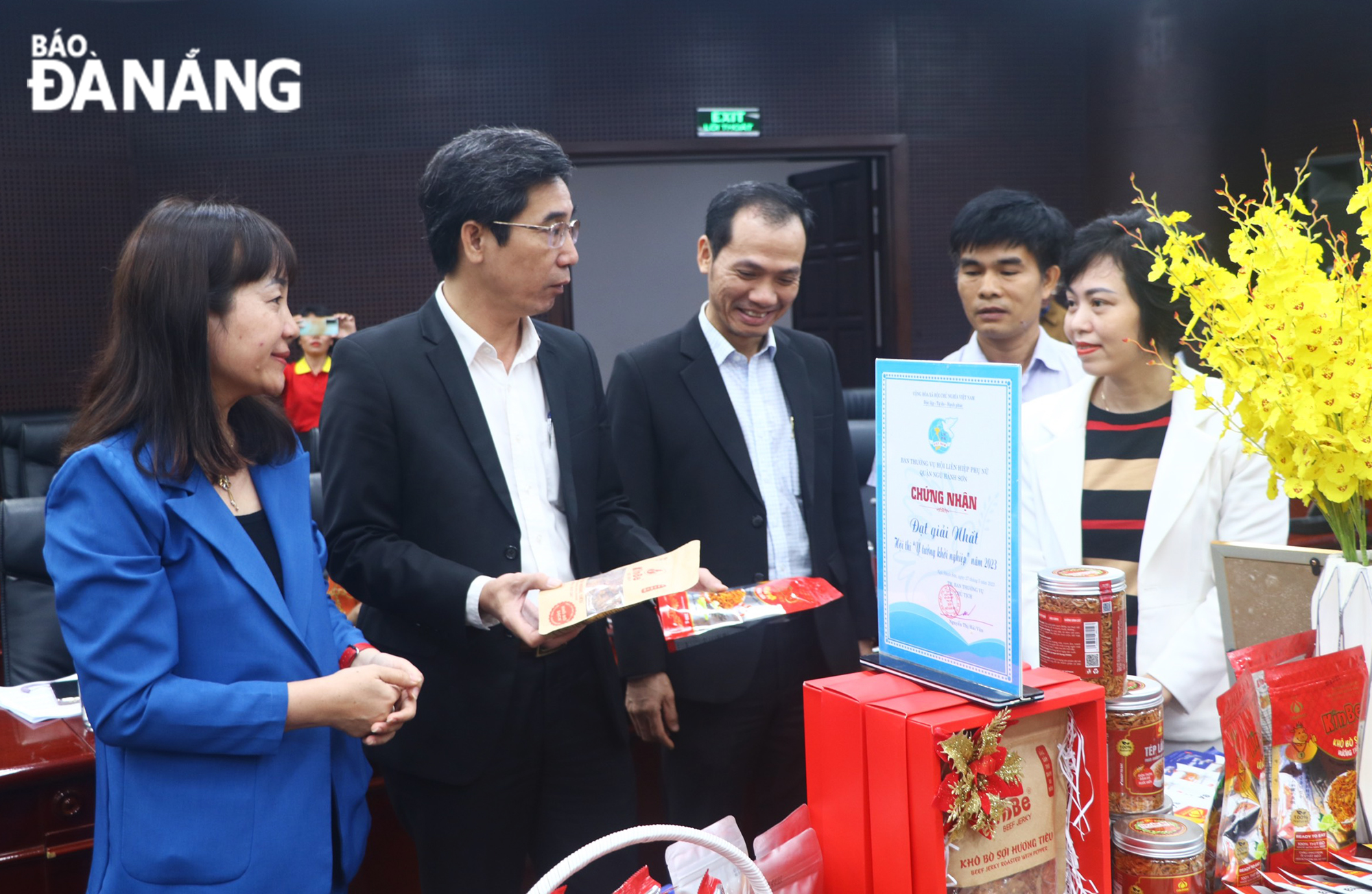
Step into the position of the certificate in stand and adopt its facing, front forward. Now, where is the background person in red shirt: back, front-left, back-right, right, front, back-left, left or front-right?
right

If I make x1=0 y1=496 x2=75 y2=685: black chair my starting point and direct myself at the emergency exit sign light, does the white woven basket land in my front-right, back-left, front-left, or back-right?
back-right

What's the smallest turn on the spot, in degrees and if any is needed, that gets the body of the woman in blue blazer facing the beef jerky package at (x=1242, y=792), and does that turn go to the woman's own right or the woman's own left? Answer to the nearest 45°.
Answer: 0° — they already face it

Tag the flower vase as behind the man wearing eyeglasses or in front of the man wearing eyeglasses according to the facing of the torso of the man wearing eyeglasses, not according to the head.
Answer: in front

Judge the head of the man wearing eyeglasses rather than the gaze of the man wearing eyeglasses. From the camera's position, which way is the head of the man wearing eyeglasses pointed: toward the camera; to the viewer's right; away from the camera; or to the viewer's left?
to the viewer's right

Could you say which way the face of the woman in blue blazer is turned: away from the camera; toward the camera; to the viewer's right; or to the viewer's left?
to the viewer's right

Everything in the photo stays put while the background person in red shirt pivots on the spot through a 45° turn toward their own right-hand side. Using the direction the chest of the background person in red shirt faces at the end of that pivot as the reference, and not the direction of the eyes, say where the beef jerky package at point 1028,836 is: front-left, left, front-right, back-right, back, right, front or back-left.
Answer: front-left

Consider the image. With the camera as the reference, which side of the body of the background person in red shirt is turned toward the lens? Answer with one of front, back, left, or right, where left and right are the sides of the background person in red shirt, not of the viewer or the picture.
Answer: front

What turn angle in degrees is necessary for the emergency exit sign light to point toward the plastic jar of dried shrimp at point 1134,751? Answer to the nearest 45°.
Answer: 0° — it already faces it

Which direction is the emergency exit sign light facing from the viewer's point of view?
toward the camera
